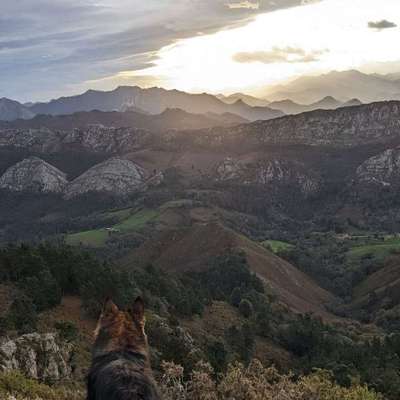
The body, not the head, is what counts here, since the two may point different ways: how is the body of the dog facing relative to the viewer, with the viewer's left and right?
facing away from the viewer

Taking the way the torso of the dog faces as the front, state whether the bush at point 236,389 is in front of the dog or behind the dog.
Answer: in front

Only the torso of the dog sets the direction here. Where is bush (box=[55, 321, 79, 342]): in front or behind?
in front

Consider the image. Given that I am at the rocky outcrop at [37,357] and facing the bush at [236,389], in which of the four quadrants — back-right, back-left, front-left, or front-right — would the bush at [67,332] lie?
back-left
